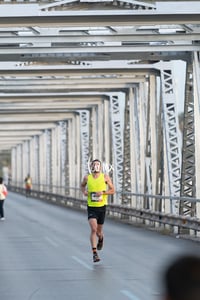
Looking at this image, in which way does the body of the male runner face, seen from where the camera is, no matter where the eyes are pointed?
toward the camera
